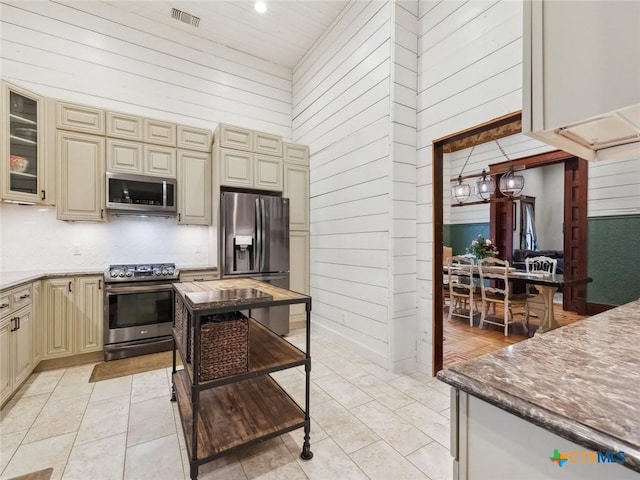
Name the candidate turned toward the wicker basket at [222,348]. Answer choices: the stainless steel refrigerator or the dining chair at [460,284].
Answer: the stainless steel refrigerator

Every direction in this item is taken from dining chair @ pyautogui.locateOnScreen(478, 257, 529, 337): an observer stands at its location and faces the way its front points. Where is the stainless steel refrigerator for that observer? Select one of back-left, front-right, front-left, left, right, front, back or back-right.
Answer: back

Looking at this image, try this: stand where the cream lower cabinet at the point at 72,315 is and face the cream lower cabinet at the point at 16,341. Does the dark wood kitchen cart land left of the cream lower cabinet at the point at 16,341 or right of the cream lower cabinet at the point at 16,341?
left

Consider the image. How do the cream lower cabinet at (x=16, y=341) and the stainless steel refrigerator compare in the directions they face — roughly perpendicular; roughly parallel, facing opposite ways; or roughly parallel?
roughly perpendicular

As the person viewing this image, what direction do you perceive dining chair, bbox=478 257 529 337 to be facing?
facing away from the viewer and to the right of the viewer

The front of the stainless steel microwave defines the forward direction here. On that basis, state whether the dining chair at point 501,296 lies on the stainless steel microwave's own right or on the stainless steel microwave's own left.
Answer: on the stainless steel microwave's own left

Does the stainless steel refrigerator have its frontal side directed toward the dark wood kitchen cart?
yes

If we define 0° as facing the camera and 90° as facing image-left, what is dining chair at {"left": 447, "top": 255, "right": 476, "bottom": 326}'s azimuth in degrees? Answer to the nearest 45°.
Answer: approximately 225°

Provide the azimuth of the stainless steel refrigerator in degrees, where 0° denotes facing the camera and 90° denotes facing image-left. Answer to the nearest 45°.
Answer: approximately 0°

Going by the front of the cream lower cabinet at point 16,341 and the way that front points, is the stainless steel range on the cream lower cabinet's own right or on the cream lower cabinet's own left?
on the cream lower cabinet's own left
